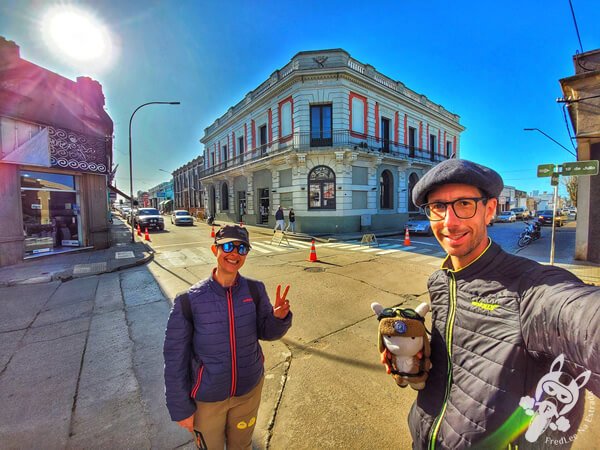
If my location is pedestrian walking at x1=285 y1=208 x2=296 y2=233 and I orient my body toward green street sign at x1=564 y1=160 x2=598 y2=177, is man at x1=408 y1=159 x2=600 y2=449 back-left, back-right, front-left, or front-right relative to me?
front-right

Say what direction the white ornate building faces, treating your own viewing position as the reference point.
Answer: facing the viewer

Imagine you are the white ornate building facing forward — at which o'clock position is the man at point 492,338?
The man is roughly at 12 o'clock from the white ornate building.

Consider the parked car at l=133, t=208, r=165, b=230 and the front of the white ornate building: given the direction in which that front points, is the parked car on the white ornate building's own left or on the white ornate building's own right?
on the white ornate building's own right

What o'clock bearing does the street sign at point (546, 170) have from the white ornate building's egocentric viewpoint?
The street sign is roughly at 11 o'clock from the white ornate building.

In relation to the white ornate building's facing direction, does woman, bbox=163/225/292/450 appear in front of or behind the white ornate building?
in front

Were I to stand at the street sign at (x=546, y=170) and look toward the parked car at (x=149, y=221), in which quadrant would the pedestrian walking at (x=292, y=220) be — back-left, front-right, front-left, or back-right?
front-right

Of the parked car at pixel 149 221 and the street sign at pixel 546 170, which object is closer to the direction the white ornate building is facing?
the street sign

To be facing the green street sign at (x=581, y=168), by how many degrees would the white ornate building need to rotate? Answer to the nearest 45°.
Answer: approximately 45° to its left
